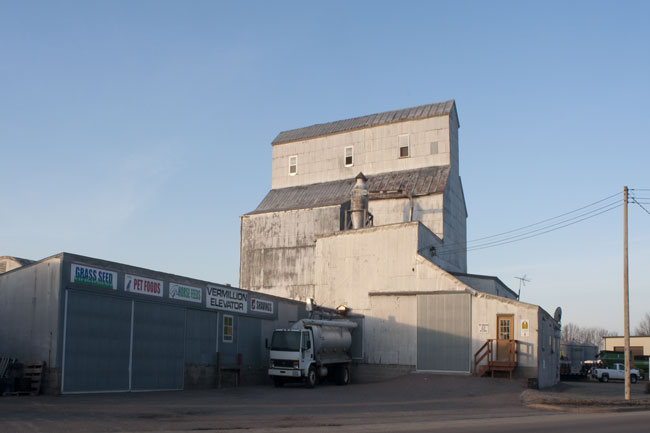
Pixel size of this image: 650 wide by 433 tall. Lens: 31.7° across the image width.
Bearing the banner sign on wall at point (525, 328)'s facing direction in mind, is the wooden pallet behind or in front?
in front

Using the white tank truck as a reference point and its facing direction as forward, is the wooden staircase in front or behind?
behind

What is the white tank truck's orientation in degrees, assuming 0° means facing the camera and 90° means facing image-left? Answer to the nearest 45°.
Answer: approximately 45°

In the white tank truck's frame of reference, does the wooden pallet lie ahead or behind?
ahead

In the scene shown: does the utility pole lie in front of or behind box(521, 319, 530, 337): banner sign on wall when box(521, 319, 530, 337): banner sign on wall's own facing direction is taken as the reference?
in front

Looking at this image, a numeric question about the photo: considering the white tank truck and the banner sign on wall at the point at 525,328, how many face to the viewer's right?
0

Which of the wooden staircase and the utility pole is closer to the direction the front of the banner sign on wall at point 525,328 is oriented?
the utility pole

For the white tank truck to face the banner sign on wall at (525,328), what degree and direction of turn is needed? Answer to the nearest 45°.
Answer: approximately 135° to its left

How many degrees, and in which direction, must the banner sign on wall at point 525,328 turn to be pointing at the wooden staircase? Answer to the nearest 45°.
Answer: approximately 90° to its right

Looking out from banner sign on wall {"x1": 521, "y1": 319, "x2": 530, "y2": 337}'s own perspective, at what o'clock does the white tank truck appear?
The white tank truck is roughly at 2 o'clock from the banner sign on wall.
